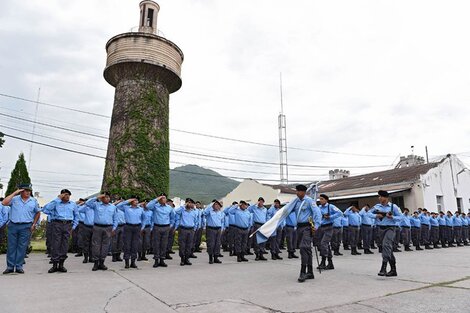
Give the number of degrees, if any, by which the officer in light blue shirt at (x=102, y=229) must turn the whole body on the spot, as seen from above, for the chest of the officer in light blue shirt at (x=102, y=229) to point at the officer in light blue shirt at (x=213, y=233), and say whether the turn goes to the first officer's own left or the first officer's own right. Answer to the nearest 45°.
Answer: approximately 90° to the first officer's own left

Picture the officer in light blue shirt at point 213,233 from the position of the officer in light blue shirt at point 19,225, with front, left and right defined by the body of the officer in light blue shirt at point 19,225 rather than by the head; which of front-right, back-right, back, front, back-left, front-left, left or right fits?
left

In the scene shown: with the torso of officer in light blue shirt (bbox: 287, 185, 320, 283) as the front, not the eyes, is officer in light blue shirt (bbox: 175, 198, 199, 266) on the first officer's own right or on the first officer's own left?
on the first officer's own right

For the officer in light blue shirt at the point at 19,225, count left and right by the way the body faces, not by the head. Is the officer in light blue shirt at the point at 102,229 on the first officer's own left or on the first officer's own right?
on the first officer's own left

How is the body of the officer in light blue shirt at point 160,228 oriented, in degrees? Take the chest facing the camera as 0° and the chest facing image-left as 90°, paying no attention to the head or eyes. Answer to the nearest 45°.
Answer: approximately 0°

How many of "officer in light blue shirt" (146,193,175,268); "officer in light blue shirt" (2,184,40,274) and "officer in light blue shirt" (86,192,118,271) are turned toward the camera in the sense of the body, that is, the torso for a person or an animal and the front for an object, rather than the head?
3

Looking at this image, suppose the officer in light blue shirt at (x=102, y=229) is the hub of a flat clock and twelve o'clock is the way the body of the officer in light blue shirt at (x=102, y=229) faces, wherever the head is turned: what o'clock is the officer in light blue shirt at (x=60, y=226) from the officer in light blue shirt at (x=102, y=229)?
the officer in light blue shirt at (x=60, y=226) is roughly at 3 o'clock from the officer in light blue shirt at (x=102, y=229).

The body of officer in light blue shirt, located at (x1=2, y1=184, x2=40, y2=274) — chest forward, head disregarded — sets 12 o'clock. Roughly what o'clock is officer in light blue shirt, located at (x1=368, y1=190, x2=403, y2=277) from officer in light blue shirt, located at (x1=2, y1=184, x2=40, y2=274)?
officer in light blue shirt, located at (x1=368, y1=190, x2=403, y2=277) is roughly at 10 o'clock from officer in light blue shirt, located at (x1=2, y1=184, x2=40, y2=274).

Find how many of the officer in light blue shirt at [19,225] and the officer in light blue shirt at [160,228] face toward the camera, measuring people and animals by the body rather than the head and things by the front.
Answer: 2

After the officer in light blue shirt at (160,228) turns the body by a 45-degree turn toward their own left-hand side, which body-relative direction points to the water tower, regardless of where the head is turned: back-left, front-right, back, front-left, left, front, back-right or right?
back-left

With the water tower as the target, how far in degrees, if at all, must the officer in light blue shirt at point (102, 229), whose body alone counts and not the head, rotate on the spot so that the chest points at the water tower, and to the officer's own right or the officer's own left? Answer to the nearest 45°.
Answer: approximately 180°

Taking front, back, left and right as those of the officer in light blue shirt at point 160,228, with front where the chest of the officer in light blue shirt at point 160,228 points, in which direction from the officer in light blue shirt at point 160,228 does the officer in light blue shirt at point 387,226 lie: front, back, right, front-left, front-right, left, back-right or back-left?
front-left

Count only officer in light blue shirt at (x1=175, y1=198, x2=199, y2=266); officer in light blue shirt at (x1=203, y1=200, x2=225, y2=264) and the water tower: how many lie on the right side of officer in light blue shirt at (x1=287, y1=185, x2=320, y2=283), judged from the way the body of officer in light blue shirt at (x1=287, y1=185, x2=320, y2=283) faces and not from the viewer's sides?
3

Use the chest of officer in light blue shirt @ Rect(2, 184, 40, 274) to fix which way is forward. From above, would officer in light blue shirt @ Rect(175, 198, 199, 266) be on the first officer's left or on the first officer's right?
on the first officer's left
